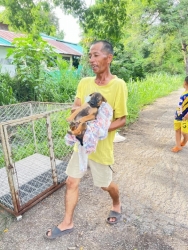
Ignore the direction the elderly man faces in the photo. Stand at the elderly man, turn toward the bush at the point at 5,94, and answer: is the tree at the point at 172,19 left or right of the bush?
right

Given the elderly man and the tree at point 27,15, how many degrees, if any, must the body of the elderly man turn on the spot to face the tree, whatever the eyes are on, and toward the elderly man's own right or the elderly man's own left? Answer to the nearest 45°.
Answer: approximately 135° to the elderly man's own right

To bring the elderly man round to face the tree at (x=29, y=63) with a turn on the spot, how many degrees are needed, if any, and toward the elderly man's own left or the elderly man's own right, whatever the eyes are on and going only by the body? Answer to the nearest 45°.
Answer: approximately 90° to the elderly man's own right

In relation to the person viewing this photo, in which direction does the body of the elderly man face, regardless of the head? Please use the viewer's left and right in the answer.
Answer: facing the viewer and to the left of the viewer

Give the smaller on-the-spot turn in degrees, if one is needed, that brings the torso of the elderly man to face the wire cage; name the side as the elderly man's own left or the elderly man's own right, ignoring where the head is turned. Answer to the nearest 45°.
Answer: approximately 90° to the elderly man's own right

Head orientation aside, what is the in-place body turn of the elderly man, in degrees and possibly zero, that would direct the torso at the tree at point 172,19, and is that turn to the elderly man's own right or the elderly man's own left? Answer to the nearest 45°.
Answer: approximately 180°

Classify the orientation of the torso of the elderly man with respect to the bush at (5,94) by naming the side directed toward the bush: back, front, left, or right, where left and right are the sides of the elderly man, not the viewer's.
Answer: right

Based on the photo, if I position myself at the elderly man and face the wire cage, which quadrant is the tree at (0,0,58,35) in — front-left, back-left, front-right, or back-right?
front-right
